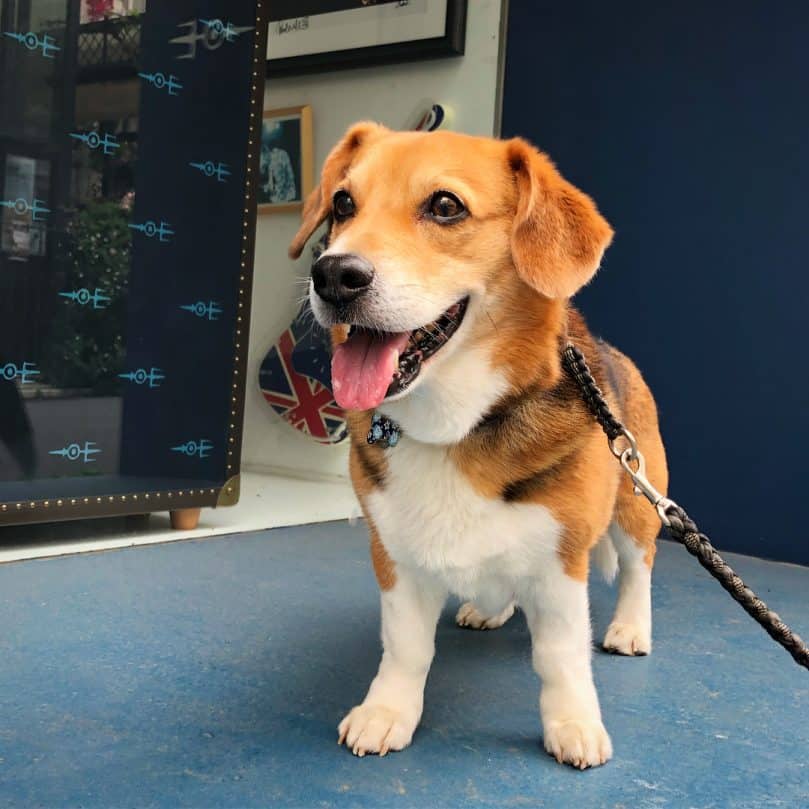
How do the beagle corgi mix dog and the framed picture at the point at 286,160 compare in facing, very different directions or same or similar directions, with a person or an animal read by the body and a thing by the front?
same or similar directions

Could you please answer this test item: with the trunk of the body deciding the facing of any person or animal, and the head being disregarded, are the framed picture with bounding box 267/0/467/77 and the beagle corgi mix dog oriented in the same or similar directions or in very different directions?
same or similar directions

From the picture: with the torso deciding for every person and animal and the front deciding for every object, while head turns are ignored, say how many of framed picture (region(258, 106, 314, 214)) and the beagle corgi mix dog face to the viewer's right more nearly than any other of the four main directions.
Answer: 0

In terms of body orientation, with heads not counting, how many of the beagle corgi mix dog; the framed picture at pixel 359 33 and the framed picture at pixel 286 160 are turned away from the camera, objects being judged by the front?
0

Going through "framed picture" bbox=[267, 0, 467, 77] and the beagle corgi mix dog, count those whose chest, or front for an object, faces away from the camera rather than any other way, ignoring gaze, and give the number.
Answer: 0

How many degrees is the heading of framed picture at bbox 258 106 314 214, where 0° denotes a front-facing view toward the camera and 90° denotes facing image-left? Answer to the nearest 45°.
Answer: approximately 45°

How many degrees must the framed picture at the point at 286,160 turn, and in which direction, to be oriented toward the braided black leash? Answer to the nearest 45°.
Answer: approximately 45° to its left

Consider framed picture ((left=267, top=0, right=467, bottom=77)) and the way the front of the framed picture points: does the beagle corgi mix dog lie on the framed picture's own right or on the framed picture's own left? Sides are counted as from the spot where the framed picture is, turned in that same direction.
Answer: on the framed picture's own left

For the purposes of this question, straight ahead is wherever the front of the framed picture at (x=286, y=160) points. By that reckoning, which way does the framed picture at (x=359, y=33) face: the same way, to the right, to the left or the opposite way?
the same way

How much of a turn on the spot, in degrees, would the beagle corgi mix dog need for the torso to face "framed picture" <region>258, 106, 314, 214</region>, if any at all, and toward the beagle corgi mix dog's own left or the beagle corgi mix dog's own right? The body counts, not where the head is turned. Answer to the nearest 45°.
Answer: approximately 135° to the beagle corgi mix dog's own right

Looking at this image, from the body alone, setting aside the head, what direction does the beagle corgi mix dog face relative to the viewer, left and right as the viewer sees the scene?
facing the viewer and to the left of the viewer
